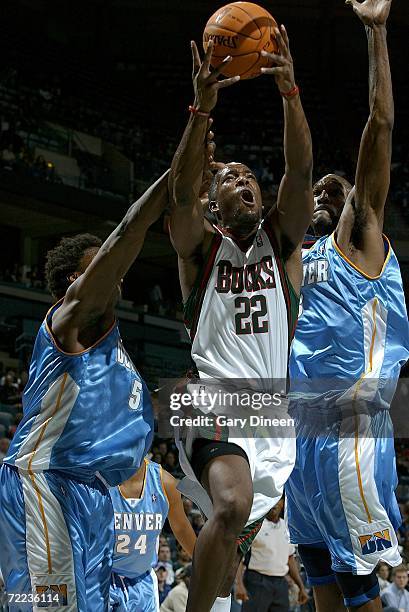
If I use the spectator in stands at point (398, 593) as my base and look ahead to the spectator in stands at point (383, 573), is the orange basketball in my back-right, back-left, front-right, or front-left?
back-left

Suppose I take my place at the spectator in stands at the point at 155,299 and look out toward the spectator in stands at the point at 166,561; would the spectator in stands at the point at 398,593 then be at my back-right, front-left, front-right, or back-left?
front-left

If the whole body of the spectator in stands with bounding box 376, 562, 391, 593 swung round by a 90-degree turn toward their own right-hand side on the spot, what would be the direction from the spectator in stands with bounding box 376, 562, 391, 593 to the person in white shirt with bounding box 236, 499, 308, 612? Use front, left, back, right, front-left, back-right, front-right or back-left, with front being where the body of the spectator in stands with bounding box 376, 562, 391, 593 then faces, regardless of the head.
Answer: front-left

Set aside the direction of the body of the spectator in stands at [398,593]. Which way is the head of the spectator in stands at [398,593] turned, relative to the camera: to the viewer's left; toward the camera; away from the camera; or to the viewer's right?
toward the camera

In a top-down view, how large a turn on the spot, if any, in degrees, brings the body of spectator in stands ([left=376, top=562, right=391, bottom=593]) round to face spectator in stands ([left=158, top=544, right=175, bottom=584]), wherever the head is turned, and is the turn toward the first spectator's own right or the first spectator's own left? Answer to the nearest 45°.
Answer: approximately 45° to the first spectator's own right

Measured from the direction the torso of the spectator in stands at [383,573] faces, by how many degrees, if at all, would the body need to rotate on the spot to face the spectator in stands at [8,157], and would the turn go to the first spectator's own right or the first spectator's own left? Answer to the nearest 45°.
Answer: approximately 135° to the first spectator's own right

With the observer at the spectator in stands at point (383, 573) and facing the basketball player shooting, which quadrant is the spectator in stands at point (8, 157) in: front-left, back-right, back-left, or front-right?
back-right

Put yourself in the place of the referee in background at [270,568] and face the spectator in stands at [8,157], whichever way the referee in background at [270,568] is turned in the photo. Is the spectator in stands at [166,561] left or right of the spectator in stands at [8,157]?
left

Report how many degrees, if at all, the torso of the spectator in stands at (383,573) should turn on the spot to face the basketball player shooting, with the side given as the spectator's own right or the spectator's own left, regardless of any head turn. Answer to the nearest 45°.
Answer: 0° — they already face them

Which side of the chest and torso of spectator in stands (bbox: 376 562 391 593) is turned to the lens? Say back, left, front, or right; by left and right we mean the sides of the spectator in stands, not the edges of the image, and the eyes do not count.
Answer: front

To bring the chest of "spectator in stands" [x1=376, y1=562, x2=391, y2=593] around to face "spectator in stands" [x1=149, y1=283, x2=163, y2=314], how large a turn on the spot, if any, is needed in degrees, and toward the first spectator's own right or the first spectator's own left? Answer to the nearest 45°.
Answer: approximately 135° to the first spectator's own right

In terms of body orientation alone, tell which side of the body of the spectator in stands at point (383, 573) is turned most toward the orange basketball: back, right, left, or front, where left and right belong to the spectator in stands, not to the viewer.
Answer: front

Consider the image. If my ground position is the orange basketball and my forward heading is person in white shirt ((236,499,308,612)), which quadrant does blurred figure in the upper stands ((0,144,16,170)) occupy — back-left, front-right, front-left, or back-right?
front-left

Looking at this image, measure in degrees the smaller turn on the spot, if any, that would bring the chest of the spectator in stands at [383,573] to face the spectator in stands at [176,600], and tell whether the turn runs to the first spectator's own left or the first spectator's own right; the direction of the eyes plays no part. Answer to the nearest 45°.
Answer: approximately 45° to the first spectator's own right
